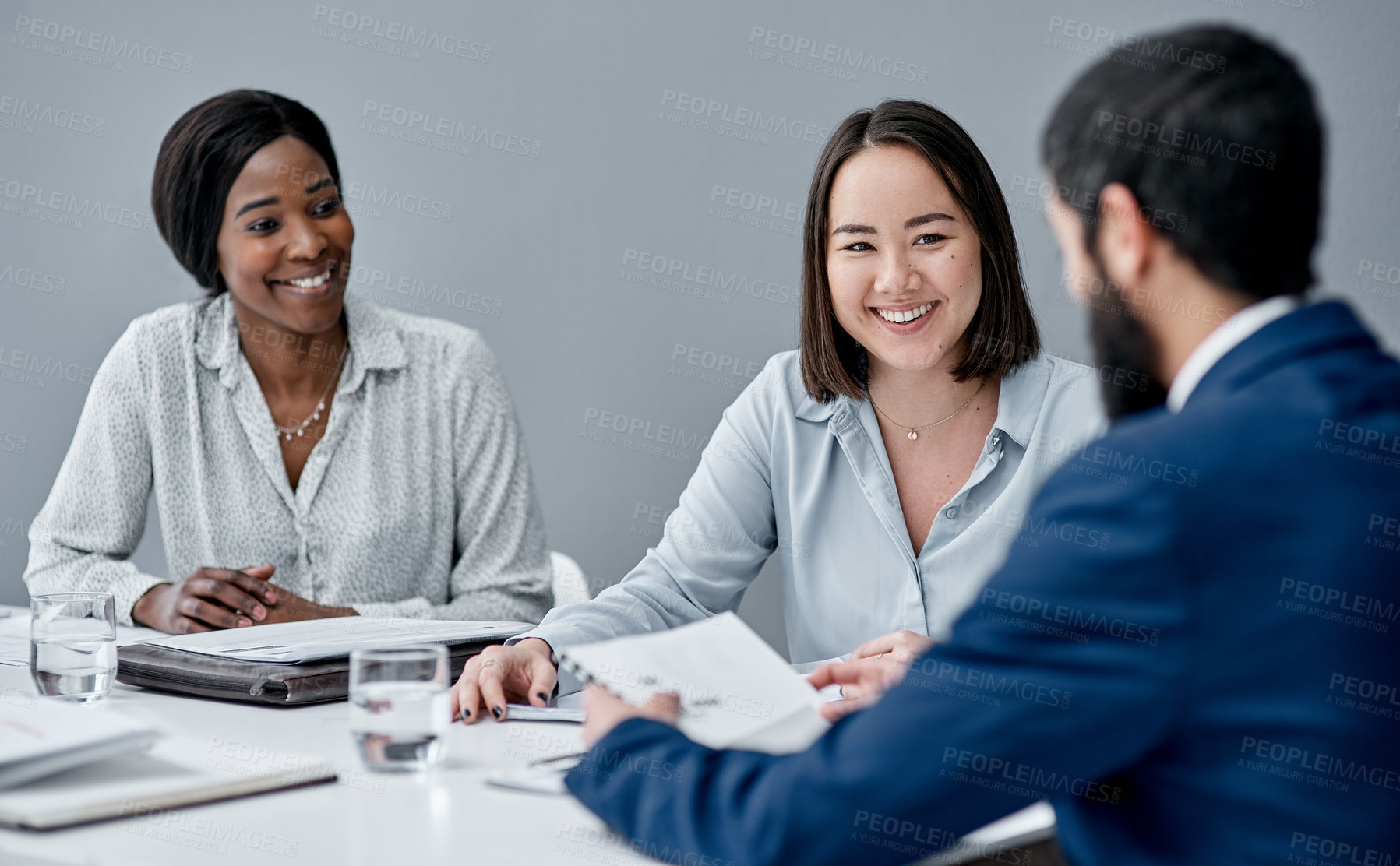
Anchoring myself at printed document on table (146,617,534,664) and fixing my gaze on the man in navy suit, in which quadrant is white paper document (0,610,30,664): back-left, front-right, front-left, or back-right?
back-right

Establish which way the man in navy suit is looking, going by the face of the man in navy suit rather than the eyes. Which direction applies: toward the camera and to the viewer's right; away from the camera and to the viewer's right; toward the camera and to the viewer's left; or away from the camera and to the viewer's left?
away from the camera and to the viewer's left

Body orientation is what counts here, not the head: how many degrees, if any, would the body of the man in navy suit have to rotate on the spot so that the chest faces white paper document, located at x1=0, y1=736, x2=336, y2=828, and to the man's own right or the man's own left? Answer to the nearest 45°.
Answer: approximately 45° to the man's own left

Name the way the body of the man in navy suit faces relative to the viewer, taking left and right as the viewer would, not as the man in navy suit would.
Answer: facing away from the viewer and to the left of the viewer

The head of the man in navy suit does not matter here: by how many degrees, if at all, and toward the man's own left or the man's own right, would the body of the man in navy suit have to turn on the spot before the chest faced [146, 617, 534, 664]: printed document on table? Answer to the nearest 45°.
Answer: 0° — they already face it

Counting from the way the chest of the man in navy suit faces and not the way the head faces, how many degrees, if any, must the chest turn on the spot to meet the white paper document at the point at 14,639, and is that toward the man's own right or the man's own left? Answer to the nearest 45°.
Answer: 0° — they already face it
